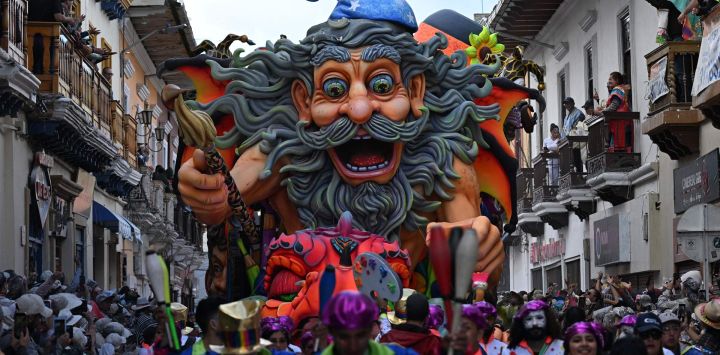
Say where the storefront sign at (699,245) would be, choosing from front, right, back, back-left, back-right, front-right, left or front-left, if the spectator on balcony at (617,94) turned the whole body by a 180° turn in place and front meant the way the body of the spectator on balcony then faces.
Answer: right

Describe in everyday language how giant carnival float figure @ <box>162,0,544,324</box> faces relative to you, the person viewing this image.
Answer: facing the viewer

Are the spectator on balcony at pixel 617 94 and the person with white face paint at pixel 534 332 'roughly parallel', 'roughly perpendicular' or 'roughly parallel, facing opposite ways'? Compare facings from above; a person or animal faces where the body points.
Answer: roughly perpendicular

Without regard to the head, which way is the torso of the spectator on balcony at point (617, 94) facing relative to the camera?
to the viewer's left

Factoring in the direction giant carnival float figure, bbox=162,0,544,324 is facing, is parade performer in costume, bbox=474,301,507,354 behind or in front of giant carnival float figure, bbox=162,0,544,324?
in front

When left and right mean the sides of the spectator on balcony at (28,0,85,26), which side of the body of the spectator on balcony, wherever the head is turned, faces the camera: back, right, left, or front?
right

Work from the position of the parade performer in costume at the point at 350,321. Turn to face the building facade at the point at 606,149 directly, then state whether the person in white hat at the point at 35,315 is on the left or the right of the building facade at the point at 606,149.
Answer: left

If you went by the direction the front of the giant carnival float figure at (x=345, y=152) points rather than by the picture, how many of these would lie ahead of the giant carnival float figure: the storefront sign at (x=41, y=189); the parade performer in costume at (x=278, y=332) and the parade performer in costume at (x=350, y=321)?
2

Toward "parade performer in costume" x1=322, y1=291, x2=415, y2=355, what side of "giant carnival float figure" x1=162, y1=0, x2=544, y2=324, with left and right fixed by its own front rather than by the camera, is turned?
front

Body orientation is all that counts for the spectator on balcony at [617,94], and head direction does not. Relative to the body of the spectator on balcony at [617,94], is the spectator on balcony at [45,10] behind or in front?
in front

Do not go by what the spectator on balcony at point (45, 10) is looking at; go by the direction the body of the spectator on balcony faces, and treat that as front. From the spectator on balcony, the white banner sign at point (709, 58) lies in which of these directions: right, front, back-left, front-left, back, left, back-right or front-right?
front-right

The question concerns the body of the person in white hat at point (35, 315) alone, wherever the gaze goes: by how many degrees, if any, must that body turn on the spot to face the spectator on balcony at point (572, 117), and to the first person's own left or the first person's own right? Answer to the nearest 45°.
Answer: approximately 45° to the first person's own left

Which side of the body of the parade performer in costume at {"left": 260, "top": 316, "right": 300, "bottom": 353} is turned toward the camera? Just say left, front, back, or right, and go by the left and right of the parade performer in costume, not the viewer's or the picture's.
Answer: front

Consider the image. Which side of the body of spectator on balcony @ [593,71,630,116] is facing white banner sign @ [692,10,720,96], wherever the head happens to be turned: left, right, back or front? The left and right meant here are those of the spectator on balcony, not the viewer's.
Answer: left

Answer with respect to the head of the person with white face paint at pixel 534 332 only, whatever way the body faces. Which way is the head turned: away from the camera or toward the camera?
toward the camera
